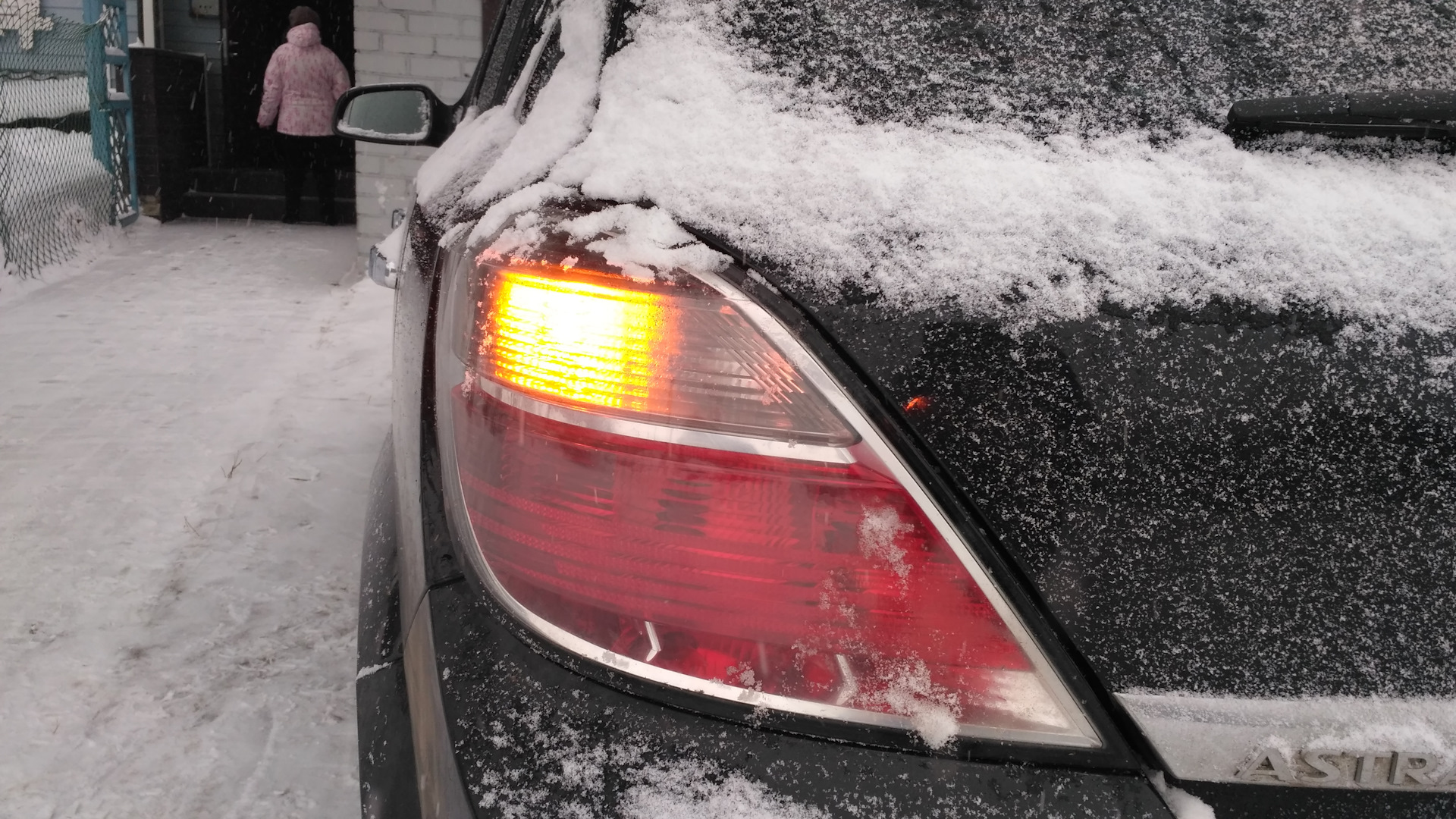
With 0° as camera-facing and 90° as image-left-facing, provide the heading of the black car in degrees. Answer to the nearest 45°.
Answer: approximately 180°

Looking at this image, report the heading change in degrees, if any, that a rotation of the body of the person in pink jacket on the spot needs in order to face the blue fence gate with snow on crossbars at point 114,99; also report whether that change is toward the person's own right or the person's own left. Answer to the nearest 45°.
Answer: approximately 90° to the person's own left

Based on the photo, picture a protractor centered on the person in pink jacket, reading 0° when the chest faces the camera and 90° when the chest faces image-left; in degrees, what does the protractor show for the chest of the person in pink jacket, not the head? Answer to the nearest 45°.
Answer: approximately 180°

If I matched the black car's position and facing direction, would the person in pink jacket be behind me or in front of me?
in front

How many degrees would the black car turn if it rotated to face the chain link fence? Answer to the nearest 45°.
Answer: approximately 45° to its left

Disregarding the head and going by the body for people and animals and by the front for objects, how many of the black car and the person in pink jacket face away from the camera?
2

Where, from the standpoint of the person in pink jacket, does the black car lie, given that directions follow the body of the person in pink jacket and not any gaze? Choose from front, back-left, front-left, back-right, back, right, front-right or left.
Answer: back

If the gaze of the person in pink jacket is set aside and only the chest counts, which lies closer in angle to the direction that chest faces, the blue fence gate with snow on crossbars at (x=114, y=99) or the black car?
the blue fence gate with snow on crossbars

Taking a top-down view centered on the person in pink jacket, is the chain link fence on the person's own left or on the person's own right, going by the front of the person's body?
on the person's own left

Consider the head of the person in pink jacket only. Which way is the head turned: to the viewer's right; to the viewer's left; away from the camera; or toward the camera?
away from the camera

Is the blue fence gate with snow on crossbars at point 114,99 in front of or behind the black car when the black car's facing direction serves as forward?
in front
